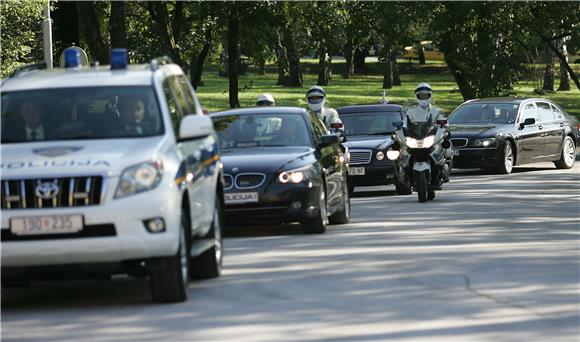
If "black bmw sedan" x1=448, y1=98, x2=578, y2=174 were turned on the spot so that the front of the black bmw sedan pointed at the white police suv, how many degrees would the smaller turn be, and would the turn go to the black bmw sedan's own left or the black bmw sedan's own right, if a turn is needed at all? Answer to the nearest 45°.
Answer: approximately 45° to the black bmw sedan's own left

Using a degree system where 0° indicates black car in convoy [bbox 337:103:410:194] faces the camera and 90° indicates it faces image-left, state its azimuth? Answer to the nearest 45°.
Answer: approximately 45°

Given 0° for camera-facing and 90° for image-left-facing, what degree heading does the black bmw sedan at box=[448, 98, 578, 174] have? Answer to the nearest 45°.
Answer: approximately 45°

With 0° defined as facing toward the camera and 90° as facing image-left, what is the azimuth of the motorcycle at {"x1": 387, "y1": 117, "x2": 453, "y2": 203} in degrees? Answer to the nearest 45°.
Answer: approximately 0°

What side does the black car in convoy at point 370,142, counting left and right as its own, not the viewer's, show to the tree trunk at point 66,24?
right

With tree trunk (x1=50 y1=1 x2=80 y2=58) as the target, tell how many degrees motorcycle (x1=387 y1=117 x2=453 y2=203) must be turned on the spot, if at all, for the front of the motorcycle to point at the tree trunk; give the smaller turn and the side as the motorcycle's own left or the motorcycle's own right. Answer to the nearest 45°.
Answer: approximately 135° to the motorcycle's own right

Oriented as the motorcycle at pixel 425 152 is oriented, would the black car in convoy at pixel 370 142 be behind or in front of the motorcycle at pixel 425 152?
behind
